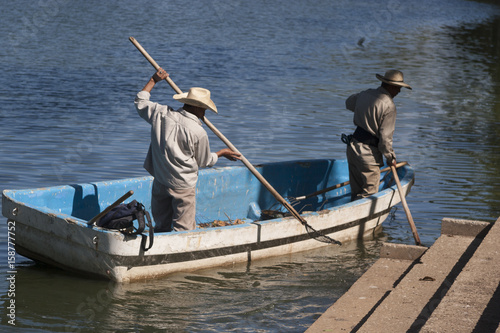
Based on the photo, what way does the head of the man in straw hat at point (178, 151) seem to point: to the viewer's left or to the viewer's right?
to the viewer's right

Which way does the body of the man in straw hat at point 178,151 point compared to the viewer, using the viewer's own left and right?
facing away from the viewer and to the right of the viewer

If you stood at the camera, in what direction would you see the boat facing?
facing away from the viewer and to the right of the viewer

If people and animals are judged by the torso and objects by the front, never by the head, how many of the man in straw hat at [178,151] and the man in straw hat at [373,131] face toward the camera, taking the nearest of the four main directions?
0

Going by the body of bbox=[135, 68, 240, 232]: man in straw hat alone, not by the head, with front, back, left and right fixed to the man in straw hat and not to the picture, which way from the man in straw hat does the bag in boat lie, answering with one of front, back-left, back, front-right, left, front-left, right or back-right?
back

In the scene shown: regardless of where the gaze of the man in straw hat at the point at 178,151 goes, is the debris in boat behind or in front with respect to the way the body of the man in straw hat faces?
in front

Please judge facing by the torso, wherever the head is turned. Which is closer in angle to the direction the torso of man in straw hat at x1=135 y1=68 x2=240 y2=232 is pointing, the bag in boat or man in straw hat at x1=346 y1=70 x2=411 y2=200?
the man in straw hat

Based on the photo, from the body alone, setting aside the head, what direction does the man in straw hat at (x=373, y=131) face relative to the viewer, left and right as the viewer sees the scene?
facing away from the viewer and to the right of the viewer

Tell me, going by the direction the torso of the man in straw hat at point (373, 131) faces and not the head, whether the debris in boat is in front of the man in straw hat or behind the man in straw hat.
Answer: behind

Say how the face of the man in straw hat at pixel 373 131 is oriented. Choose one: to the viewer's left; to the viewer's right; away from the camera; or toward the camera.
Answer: to the viewer's right

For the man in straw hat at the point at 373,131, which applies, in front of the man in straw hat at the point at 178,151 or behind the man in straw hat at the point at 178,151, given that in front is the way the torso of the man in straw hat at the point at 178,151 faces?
in front
